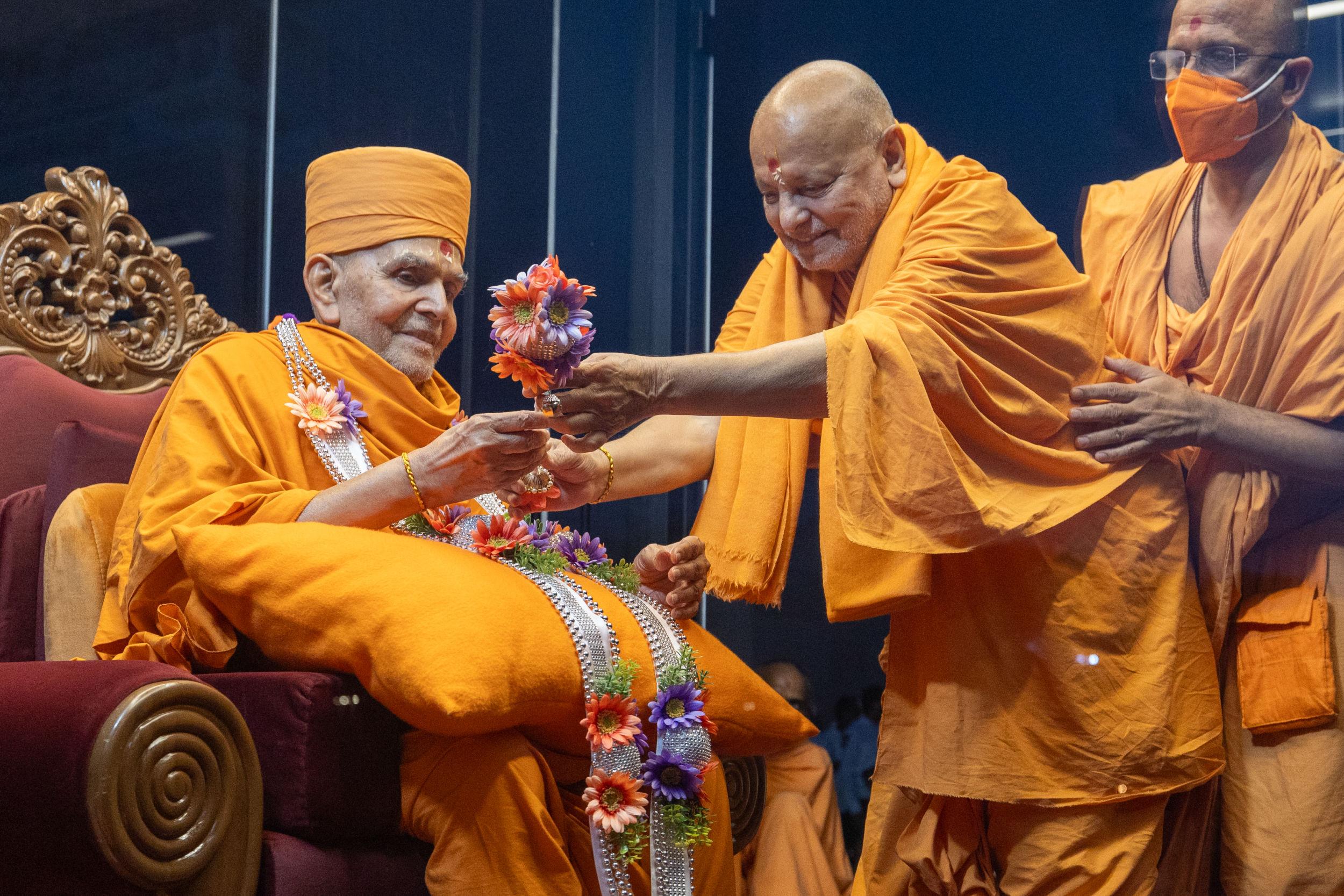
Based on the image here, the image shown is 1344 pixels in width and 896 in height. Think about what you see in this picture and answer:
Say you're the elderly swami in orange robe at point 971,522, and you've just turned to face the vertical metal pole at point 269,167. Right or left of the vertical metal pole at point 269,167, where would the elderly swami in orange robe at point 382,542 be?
left

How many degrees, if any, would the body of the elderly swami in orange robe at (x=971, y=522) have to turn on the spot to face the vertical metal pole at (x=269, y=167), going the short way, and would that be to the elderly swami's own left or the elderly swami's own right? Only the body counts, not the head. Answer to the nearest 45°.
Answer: approximately 90° to the elderly swami's own right

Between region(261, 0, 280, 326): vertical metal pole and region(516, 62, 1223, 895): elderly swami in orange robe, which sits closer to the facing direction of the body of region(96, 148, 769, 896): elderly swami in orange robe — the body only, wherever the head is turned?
the elderly swami in orange robe

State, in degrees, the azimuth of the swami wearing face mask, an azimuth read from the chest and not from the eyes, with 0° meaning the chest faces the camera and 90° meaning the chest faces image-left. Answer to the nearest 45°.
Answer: approximately 45°

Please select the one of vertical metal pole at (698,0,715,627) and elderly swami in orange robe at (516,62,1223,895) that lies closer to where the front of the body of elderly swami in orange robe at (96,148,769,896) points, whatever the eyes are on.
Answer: the elderly swami in orange robe

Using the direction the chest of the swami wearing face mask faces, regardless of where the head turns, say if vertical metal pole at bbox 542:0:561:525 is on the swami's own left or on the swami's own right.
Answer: on the swami's own right

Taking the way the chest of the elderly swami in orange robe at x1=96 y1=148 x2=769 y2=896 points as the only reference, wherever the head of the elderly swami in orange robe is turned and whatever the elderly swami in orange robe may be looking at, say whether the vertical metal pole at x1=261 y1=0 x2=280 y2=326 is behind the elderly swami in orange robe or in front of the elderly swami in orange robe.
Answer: behind

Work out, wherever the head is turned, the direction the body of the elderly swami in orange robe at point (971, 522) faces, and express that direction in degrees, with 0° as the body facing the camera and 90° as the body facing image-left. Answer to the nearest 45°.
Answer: approximately 45°

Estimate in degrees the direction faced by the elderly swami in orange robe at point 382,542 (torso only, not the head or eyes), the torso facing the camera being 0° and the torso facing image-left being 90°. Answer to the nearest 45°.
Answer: approximately 315°

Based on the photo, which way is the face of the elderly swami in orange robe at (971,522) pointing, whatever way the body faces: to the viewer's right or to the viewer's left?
to the viewer's left

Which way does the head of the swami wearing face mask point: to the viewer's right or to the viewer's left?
to the viewer's left

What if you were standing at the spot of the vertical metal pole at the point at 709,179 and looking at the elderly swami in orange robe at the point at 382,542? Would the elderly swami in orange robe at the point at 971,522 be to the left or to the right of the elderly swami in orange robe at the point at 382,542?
left
